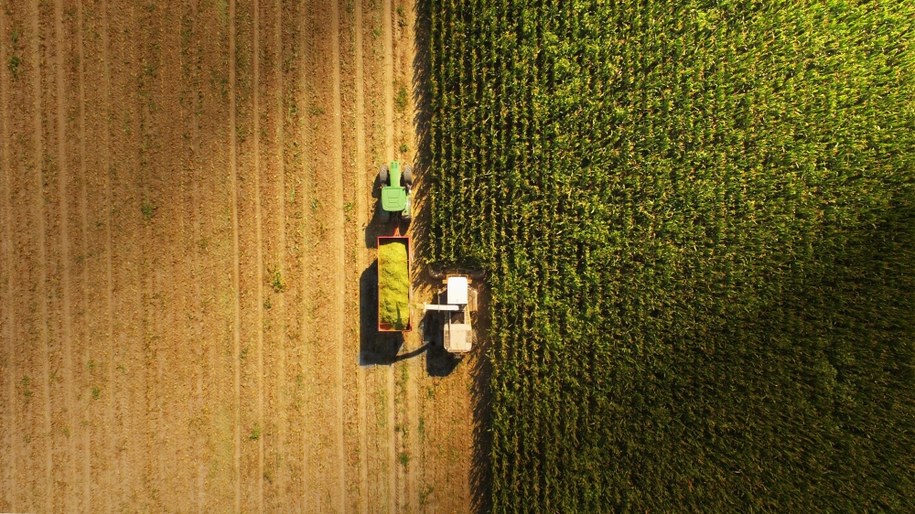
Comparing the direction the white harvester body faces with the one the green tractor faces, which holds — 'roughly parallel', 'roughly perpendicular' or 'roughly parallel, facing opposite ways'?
roughly parallel

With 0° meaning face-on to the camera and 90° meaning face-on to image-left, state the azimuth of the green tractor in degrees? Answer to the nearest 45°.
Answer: approximately 180°

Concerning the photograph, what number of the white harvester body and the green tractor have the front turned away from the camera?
2
